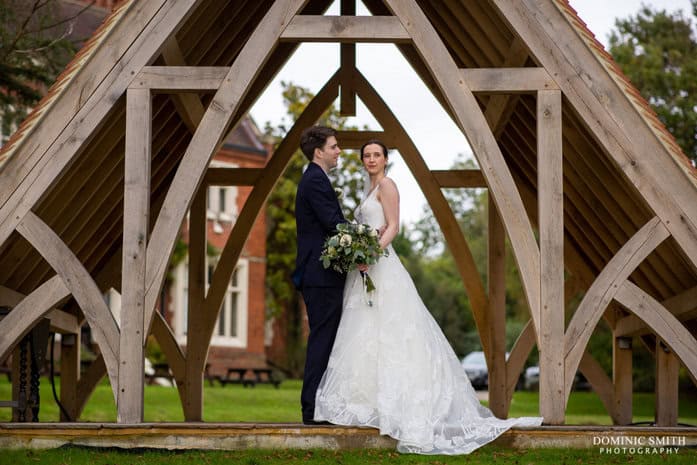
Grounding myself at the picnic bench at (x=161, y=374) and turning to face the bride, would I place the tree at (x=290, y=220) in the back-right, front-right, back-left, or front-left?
back-left

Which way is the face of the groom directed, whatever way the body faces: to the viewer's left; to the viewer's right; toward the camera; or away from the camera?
to the viewer's right

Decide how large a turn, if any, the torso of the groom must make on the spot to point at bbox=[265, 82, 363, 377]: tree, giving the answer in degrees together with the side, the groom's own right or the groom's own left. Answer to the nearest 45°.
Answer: approximately 90° to the groom's own left

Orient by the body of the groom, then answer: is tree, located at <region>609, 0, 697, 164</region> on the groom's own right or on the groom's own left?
on the groom's own left

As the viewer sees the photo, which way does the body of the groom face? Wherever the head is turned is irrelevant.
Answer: to the viewer's right

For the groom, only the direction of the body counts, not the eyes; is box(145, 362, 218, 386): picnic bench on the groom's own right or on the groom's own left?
on the groom's own left
